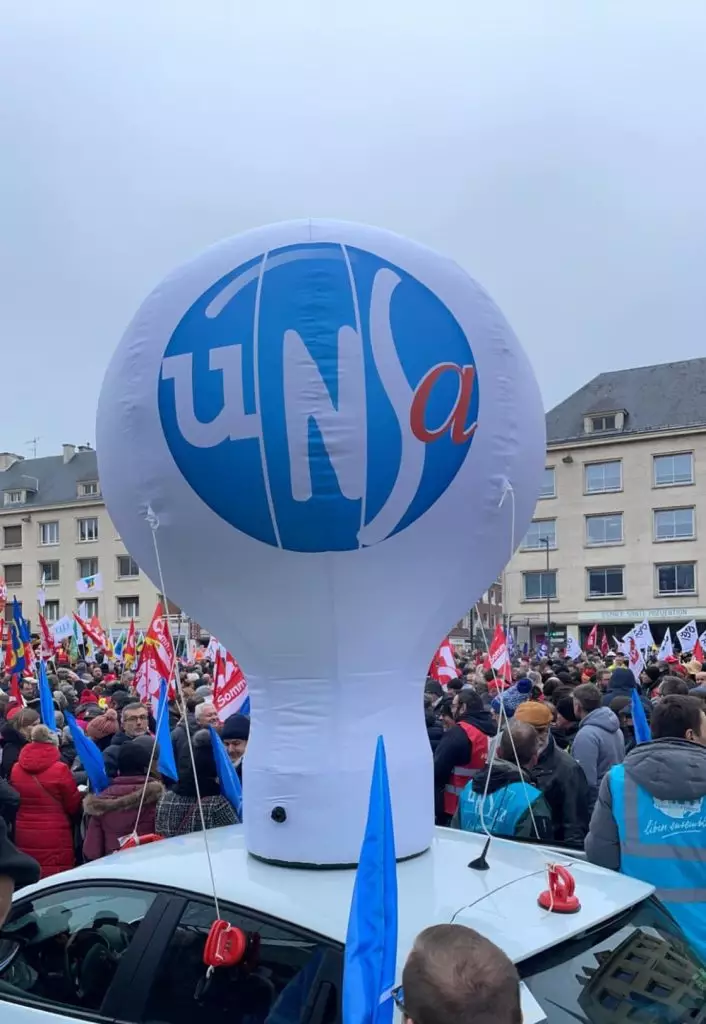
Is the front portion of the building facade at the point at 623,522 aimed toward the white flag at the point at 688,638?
yes

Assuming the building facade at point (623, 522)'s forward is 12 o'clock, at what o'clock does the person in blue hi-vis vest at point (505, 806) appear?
The person in blue hi-vis vest is roughly at 12 o'clock from the building facade.

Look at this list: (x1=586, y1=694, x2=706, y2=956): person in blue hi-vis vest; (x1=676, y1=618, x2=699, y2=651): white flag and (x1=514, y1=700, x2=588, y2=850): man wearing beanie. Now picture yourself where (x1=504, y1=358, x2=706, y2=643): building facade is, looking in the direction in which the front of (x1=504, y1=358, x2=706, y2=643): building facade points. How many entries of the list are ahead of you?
3

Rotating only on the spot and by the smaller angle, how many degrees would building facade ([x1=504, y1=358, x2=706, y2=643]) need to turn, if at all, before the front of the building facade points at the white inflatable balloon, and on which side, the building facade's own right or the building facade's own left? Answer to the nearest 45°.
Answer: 0° — it already faces it

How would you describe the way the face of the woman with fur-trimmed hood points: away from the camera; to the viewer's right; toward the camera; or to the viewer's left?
away from the camera

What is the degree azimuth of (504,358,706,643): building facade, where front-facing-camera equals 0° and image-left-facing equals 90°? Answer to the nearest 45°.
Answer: approximately 0°
